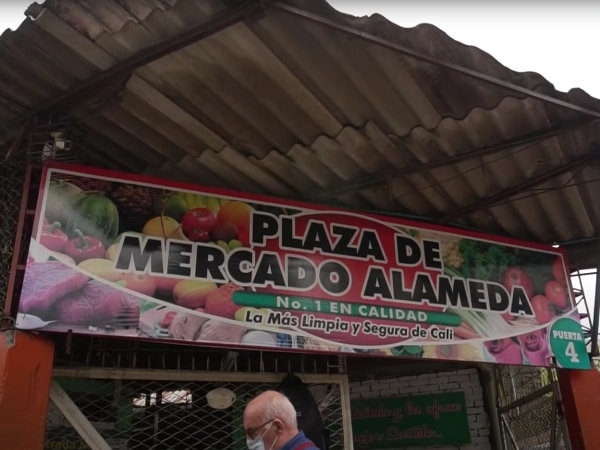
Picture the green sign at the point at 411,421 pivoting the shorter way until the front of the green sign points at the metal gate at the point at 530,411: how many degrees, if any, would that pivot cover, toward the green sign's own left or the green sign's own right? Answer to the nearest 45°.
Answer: approximately 45° to the green sign's own left

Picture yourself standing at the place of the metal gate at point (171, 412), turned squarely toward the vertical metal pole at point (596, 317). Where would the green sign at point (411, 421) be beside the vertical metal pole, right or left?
left

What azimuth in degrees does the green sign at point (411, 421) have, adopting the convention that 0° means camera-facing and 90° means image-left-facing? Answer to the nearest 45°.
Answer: approximately 0°

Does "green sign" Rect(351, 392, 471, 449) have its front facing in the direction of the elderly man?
yes

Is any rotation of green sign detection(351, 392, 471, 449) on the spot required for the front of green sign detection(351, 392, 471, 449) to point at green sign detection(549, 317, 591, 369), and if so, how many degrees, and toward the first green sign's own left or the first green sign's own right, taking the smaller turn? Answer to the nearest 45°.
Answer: approximately 45° to the first green sign's own left

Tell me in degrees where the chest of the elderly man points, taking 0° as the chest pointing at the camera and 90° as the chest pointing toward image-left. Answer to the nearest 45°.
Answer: approximately 90°

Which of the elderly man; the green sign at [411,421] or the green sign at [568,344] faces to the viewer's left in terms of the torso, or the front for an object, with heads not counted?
the elderly man

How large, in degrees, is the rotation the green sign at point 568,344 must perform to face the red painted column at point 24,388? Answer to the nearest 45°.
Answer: approximately 45° to its right
